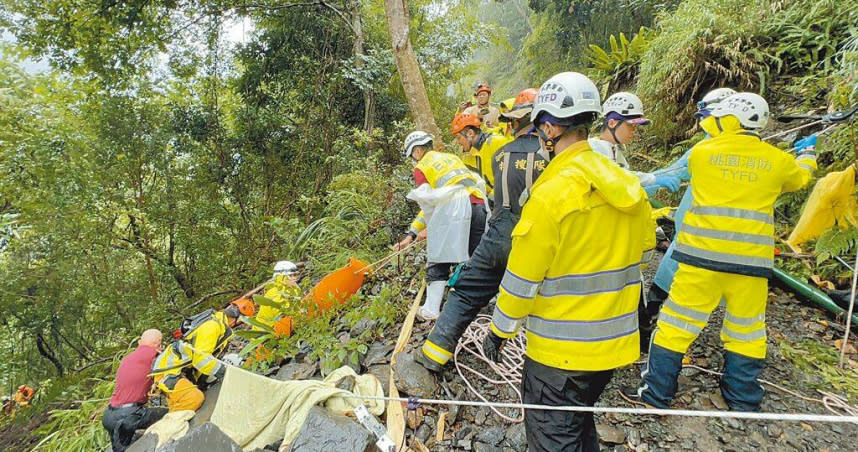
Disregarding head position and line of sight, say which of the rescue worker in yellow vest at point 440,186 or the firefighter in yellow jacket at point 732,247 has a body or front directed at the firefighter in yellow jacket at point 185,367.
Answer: the rescue worker in yellow vest at point 440,186

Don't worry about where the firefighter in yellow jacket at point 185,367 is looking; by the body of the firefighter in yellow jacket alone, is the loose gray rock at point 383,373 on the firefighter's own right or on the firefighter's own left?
on the firefighter's own right

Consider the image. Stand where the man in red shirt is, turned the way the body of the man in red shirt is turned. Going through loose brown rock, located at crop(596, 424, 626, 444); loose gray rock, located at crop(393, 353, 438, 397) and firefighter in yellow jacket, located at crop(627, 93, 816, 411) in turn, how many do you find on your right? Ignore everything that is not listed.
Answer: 3

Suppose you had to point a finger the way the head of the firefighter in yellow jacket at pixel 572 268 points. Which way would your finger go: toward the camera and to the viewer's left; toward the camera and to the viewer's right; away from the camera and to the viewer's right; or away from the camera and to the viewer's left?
away from the camera and to the viewer's left

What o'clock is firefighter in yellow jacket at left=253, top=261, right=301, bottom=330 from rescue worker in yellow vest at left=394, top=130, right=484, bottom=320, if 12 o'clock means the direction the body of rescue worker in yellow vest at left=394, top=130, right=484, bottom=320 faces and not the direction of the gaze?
firefighter in yellow jacket at left=253, top=261, right=301, bottom=330 is roughly at 12 o'clock from rescue worker in yellow vest at left=394, top=130, right=484, bottom=320.

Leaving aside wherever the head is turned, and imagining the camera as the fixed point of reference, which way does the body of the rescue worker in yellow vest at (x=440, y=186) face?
to the viewer's left

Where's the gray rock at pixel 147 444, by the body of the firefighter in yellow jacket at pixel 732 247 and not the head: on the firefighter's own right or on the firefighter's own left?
on the firefighter's own left

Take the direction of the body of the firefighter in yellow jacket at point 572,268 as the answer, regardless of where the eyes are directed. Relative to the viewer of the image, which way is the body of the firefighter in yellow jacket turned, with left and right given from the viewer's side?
facing away from the viewer and to the left of the viewer

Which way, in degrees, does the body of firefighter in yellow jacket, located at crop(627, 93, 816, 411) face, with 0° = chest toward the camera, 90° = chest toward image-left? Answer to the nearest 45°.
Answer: approximately 180°

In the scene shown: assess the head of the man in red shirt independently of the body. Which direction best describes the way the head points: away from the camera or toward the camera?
away from the camera

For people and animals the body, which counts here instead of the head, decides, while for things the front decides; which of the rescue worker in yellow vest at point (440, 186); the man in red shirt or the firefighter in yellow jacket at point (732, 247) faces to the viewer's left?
the rescue worker in yellow vest at point (440, 186)

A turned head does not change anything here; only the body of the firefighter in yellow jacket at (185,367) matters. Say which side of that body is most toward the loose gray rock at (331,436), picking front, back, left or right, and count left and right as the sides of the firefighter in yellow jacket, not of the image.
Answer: right

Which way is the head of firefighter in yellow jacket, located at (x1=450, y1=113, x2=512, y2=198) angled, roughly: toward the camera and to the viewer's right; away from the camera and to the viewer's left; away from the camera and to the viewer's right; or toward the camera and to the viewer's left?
toward the camera and to the viewer's left
